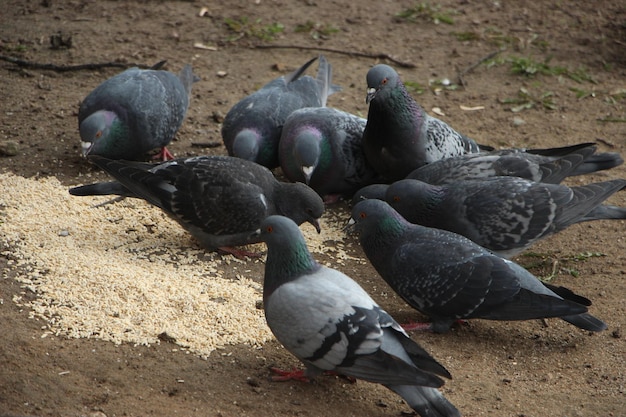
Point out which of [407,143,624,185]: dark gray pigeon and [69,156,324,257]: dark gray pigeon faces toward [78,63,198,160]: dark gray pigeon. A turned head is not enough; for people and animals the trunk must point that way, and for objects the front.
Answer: [407,143,624,185]: dark gray pigeon

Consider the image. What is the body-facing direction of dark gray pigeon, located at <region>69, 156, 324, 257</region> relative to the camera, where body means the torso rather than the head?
to the viewer's right

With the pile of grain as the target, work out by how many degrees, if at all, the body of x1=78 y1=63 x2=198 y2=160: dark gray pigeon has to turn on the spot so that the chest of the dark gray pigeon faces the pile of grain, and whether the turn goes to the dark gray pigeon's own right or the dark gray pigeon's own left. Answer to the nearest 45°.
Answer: approximately 45° to the dark gray pigeon's own left

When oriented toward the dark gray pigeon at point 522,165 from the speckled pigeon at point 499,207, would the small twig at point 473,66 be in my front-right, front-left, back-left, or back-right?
front-left

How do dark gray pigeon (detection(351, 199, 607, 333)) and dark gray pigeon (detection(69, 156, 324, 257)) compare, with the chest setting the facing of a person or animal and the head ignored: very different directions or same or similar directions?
very different directions

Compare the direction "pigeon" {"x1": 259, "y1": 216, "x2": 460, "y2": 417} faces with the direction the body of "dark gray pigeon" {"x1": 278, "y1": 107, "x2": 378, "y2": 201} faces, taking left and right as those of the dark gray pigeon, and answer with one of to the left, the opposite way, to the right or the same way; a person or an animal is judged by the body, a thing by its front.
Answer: to the right

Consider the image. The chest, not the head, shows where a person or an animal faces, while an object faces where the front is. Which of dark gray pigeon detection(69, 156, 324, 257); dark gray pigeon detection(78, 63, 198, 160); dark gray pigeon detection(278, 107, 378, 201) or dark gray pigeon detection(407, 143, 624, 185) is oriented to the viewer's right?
dark gray pigeon detection(69, 156, 324, 257)

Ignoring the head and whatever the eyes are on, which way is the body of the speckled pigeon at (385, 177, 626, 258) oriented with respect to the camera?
to the viewer's left

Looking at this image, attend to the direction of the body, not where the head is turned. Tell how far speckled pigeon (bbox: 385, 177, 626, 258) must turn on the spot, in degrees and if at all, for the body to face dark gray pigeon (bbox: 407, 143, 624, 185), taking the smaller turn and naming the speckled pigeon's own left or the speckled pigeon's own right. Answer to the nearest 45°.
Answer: approximately 90° to the speckled pigeon's own right

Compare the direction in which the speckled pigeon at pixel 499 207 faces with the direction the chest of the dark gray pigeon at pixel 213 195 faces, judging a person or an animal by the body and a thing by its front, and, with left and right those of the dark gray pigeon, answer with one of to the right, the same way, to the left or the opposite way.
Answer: the opposite way

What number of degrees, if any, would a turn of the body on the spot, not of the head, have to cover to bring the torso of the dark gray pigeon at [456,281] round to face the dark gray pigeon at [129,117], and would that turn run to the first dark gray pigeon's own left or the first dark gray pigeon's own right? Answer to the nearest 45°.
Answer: approximately 45° to the first dark gray pigeon's own right

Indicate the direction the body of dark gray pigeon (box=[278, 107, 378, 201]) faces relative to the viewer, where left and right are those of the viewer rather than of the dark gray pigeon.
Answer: facing the viewer and to the left of the viewer
